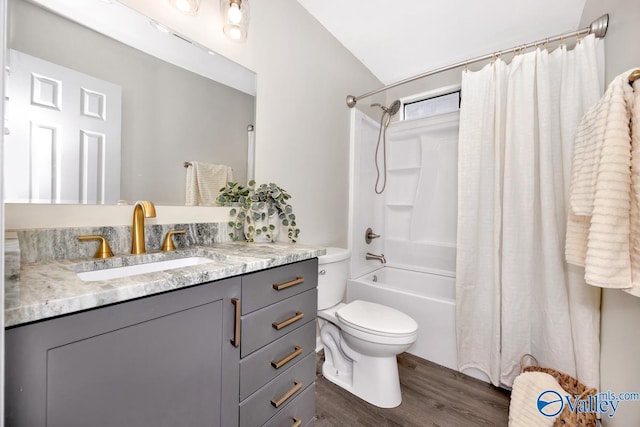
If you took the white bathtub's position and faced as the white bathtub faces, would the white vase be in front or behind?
in front

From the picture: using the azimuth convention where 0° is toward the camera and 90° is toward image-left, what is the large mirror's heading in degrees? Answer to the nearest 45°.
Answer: approximately 315°

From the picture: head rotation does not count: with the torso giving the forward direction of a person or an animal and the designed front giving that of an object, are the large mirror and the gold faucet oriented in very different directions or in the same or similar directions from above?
same or similar directions

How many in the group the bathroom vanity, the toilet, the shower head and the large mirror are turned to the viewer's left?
0

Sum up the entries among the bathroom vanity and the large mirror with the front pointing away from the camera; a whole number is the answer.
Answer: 0

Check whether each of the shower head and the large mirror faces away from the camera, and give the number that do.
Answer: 0

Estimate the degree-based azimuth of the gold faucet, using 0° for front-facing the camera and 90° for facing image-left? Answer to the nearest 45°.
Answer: approximately 315°

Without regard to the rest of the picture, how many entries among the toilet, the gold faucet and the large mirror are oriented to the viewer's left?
0

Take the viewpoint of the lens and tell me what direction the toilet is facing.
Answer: facing the viewer and to the right of the viewer

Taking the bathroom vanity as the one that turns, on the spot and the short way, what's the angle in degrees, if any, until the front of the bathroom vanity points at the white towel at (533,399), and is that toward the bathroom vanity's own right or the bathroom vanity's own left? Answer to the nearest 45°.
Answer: approximately 45° to the bathroom vanity's own left

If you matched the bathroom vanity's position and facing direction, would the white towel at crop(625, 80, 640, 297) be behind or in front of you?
in front
